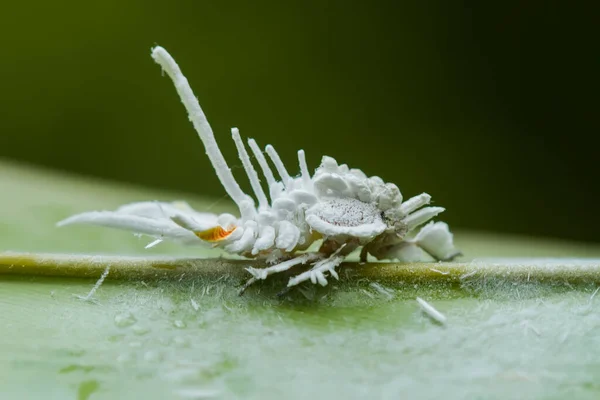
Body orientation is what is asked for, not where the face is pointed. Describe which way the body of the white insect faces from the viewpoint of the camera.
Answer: to the viewer's right
